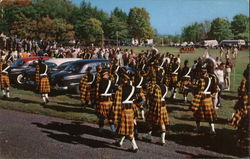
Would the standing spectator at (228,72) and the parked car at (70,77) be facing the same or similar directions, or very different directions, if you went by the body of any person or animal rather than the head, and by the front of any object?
same or similar directions

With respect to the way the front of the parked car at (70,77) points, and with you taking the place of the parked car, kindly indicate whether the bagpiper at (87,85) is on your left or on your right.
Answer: on your left
